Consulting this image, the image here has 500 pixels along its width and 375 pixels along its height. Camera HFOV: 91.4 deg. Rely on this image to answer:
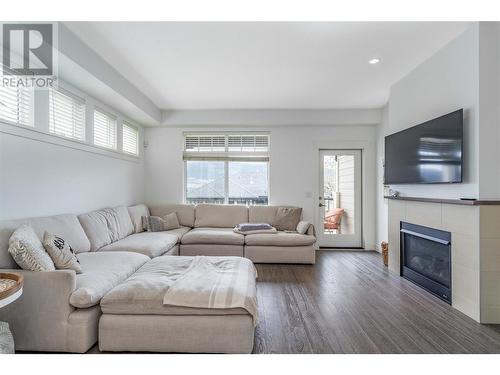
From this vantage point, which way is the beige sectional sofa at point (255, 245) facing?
toward the camera

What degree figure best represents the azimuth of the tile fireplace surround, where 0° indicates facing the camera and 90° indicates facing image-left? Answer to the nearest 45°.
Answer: approximately 45°

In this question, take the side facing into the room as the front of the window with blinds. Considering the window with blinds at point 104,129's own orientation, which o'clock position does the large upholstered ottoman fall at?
The large upholstered ottoman is roughly at 1 o'clock from the window with blinds.

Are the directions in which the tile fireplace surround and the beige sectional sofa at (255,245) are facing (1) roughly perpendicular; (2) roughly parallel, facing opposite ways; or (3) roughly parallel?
roughly perpendicular

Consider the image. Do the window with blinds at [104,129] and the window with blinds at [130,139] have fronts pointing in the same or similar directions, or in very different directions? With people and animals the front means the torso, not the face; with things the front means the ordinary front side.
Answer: same or similar directions

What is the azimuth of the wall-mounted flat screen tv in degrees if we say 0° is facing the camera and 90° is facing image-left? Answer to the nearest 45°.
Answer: approximately 45°

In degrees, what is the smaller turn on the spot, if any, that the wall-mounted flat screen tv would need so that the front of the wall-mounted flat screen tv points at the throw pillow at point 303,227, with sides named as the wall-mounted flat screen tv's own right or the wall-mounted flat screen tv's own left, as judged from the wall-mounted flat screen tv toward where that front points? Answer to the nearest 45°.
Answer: approximately 45° to the wall-mounted flat screen tv's own right

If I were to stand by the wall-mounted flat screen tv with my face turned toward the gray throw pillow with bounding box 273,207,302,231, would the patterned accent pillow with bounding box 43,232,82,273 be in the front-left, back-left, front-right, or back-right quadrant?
front-left

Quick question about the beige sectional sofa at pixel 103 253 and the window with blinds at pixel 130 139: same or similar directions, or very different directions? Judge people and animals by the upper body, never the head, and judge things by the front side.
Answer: same or similar directions

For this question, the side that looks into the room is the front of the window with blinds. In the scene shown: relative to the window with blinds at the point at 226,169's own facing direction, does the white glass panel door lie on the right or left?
on its left

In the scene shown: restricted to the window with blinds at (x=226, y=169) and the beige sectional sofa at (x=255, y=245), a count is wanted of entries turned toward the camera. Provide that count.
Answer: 2

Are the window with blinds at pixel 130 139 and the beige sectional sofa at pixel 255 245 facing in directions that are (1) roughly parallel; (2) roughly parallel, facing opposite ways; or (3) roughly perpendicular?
roughly perpendicular

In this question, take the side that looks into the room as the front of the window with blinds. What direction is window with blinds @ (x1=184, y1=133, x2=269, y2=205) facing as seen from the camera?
toward the camera

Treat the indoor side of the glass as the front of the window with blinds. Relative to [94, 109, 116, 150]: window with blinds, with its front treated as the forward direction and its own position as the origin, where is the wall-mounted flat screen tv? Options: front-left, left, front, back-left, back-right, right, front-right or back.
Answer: front

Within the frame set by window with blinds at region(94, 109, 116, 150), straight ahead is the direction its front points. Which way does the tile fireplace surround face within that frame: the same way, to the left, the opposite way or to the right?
the opposite way

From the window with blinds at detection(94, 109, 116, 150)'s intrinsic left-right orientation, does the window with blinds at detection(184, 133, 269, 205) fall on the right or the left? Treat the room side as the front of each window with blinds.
on its left

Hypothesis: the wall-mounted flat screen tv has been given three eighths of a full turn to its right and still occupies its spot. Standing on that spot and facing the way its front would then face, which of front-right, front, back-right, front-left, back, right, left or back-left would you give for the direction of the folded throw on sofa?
left

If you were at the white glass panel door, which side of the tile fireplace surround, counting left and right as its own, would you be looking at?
right

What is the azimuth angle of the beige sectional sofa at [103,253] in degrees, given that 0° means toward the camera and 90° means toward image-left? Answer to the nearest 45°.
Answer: approximately 315°
